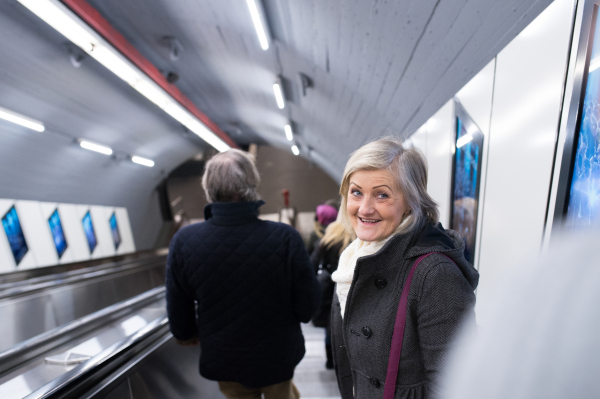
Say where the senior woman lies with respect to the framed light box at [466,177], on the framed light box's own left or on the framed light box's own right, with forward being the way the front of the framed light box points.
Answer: on the framed light box's own left

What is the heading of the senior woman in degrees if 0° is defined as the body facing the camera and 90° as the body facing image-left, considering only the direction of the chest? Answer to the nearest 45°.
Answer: approximately 45°

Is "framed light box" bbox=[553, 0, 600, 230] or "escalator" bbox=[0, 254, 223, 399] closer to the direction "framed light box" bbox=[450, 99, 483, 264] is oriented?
the escalator

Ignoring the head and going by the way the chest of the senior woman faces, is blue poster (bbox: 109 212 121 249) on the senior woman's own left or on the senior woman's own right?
on the senior woman's own right

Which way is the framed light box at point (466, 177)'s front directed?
to the viewer's left

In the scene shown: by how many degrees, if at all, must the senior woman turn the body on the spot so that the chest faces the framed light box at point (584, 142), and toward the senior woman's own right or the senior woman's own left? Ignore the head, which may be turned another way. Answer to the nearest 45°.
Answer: approximately 180°

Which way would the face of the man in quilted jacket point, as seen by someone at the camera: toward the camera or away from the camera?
away from the camera

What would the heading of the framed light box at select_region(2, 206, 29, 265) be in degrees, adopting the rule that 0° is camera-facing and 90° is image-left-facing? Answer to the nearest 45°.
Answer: approximately 315°

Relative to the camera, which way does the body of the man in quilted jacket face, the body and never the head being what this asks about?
away from the camera
